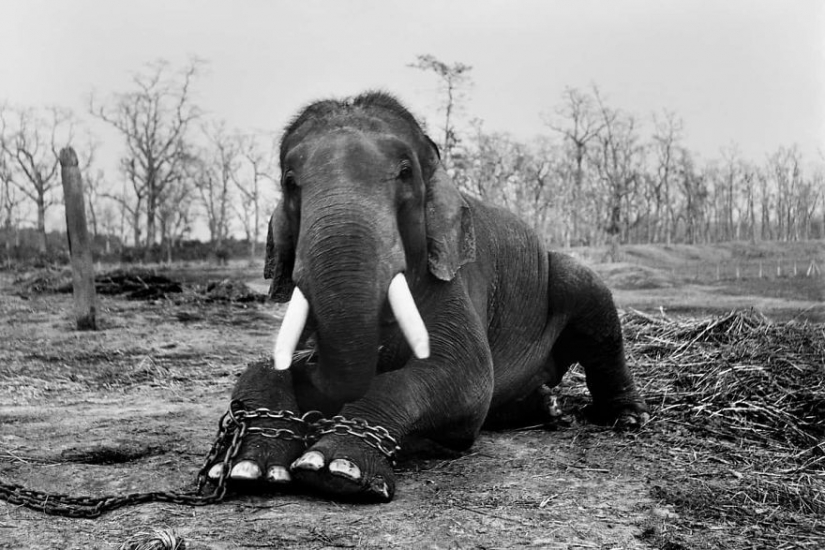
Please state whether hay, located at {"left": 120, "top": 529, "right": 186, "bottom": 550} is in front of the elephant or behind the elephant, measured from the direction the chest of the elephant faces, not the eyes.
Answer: in front

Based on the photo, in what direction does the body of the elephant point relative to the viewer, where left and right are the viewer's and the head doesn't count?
facing the viewer and to the left of the viewer

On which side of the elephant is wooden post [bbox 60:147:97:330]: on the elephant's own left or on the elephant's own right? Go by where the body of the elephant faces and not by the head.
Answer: on the elephant's own right

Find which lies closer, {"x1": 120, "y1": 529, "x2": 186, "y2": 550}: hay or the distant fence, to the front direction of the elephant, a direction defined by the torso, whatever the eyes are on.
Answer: the hay

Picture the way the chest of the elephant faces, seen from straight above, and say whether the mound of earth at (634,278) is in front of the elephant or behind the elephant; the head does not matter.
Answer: behind

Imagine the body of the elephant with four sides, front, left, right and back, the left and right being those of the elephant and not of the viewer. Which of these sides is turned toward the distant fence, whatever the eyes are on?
back

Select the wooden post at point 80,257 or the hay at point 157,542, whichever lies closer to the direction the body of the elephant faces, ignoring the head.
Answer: the hay
